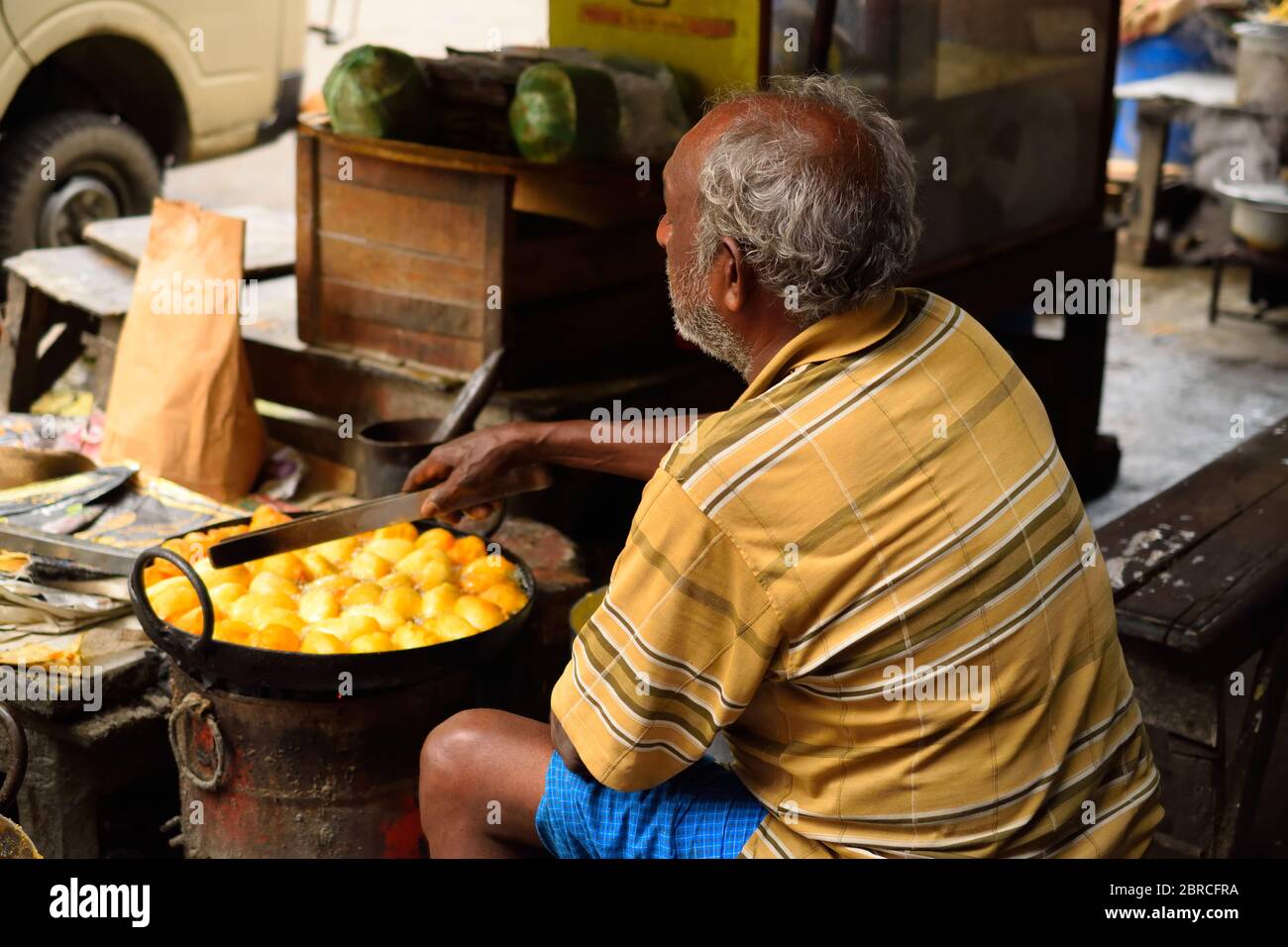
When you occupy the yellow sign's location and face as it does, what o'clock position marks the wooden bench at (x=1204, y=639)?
The wooden bench is roughly at 11 o'clock from the yellow sign.

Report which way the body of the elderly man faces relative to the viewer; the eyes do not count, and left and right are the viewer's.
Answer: facing away from the viewer and to the left of the viewer

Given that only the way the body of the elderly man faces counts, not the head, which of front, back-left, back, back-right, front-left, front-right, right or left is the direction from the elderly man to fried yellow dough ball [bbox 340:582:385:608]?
front

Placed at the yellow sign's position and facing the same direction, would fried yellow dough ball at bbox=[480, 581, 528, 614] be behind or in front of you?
in front

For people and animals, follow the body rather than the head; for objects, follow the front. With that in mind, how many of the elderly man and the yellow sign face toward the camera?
1

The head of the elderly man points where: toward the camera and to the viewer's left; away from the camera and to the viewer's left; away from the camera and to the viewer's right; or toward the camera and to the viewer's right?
away from the camera and to the viewer's left

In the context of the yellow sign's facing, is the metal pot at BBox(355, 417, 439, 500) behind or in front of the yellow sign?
in front

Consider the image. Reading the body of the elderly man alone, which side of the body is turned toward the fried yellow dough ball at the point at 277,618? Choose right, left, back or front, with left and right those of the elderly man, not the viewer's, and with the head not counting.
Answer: front

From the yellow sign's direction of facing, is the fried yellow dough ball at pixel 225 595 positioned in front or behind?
in front

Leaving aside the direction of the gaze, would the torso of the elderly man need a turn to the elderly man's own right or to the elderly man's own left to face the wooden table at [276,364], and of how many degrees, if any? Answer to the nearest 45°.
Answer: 0° — they already face it

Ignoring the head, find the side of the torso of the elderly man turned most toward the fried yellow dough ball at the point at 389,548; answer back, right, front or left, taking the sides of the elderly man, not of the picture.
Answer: front

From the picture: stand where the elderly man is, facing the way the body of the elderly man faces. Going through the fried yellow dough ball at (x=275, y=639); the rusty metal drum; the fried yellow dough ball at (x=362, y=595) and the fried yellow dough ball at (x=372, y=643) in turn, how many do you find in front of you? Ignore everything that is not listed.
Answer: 4

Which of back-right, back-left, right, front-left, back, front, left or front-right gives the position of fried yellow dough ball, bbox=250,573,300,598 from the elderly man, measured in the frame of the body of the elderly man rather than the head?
front

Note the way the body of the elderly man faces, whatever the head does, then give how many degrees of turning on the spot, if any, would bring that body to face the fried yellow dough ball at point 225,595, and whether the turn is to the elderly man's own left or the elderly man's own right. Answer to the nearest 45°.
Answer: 0° — they already face it
